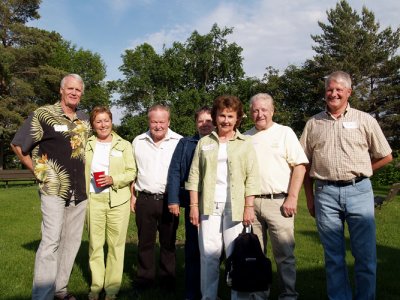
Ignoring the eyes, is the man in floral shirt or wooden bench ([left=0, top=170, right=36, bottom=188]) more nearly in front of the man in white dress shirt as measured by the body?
the man in floral shirt

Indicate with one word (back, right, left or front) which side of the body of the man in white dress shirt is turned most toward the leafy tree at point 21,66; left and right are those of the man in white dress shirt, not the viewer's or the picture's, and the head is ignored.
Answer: back

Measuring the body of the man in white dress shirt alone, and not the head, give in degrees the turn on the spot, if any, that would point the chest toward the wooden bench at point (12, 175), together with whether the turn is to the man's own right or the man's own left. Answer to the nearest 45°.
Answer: approximately 135° to the man's own right

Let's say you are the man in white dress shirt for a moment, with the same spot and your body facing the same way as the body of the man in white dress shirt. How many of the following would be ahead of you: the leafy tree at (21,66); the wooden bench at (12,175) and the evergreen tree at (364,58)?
0

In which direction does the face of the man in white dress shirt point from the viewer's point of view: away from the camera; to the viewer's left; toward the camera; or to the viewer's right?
toward the camera

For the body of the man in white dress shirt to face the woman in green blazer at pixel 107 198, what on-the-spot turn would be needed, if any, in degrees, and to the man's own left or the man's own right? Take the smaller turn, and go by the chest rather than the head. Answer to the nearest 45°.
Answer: approximately 90° to the man's own right

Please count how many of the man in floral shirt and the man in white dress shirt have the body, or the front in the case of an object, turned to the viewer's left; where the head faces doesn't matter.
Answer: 0

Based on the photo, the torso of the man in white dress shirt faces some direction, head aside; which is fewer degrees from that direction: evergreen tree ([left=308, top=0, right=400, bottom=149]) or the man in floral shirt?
the man in floral shirt

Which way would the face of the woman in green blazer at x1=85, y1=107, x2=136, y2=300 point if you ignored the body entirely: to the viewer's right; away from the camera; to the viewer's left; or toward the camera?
toward the camera

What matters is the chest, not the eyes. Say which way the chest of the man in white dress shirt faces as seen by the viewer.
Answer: toward the camera

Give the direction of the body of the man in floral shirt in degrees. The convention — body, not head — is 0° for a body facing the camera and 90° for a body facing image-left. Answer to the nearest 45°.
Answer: approximately 315°

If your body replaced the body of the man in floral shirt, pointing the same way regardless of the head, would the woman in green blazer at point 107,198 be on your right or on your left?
on your left
